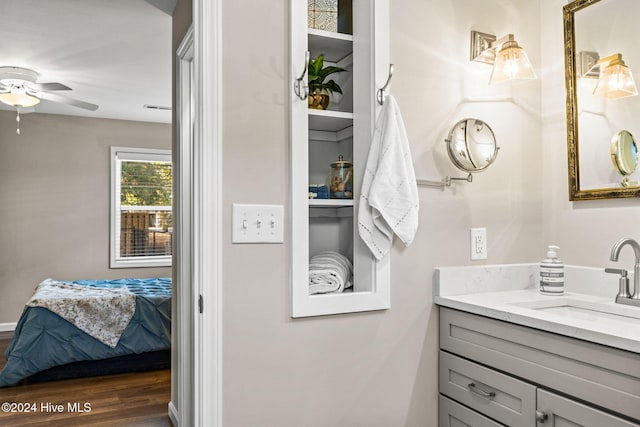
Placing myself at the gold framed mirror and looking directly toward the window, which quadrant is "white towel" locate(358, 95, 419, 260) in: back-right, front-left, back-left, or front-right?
front-left

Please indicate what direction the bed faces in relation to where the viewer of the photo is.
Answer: facing to the left of the viewer

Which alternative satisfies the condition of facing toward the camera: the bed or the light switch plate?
the light switch plate

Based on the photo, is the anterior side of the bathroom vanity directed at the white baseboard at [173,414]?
no

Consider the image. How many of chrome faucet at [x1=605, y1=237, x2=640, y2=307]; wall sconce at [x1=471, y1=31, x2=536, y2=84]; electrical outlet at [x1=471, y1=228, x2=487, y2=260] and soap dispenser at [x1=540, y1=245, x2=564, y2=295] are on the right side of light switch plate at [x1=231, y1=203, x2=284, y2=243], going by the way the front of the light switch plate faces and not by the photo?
0

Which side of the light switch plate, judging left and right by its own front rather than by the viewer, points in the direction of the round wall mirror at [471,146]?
left

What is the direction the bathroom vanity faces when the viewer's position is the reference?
facing the viewer and to the left of the viewer

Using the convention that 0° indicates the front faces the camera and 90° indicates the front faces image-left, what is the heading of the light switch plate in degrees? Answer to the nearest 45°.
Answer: approximately 0°

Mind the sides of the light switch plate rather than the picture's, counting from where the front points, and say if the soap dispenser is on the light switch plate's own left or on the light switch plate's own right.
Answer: on the light switch plate's own left

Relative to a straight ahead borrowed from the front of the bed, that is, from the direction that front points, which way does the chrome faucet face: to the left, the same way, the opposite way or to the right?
the same way

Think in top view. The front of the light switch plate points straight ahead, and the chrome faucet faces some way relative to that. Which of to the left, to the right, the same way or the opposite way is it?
to the right

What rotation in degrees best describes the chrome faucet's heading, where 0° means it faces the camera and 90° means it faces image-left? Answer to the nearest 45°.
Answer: approximately 45°

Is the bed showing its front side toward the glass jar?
no

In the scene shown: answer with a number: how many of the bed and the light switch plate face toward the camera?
1
